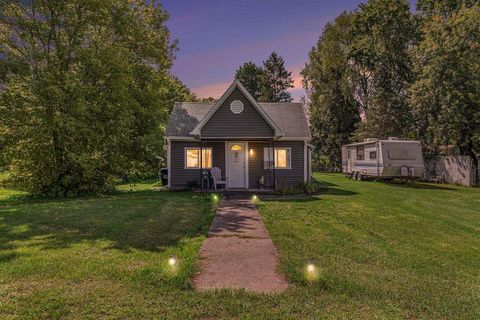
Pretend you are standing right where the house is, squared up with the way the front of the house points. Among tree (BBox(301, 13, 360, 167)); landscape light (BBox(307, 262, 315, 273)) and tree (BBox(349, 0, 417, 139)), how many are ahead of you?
1

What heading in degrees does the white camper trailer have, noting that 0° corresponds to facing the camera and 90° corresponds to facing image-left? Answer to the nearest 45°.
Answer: approximately 315°

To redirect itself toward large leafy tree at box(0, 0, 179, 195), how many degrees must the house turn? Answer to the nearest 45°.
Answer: approximately 90° to its right

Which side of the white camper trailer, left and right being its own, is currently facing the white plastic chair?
right

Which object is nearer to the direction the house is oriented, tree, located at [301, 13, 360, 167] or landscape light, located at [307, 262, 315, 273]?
the landscape light

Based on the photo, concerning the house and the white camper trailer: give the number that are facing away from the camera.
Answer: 0

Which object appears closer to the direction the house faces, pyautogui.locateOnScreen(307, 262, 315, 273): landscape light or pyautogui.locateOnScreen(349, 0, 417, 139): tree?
the landscape light

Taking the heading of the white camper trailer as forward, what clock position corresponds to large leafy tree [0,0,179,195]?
The large leafy tree is roughly at 3 o'clock from the white camper trailer.

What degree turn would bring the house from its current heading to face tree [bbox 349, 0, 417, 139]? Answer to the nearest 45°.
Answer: approximately 135° to its left

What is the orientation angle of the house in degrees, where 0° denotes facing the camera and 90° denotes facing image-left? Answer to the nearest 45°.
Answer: approximately 0°

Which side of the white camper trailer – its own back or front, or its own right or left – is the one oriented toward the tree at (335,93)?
back
